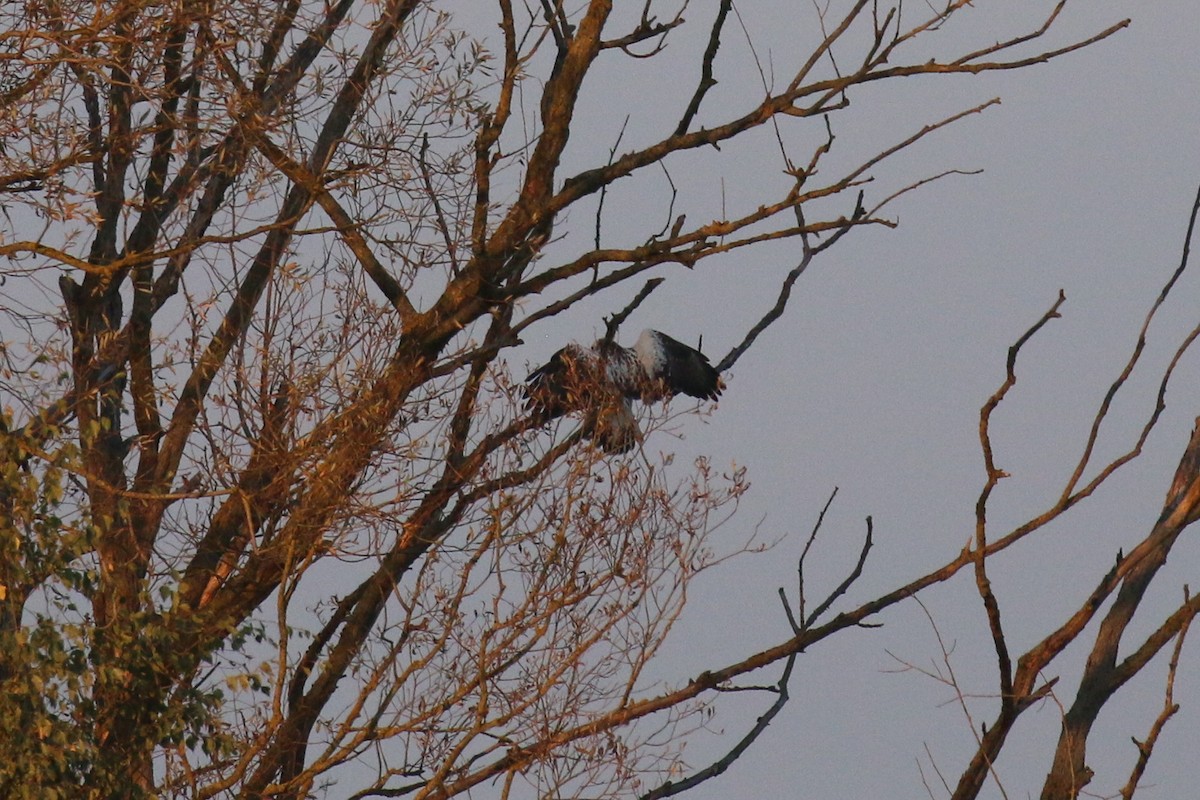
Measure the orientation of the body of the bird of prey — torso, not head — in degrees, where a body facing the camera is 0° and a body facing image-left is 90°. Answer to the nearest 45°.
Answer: approximately 180°
